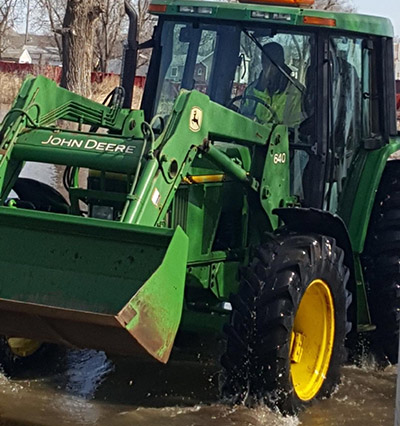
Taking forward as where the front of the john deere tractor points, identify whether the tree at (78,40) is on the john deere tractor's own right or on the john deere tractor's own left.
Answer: on the john deere tractor's own right

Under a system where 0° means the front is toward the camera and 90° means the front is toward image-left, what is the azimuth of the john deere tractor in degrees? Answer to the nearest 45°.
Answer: approximately 45°
